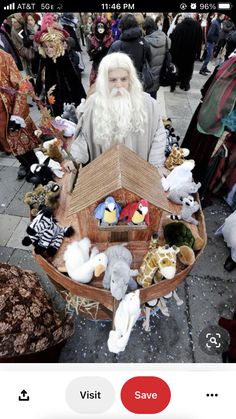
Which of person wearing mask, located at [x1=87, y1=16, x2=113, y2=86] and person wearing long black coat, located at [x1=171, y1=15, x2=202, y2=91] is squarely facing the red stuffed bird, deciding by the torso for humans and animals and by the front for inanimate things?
person wearing mask, located at [x1=87, y1=16, x2=113, y2=86]

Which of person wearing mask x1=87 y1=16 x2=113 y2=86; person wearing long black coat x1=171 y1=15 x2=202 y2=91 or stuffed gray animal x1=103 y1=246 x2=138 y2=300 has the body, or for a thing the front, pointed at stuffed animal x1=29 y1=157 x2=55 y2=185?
person wearing mask x1=87 y1=16 x2=113 y2=86

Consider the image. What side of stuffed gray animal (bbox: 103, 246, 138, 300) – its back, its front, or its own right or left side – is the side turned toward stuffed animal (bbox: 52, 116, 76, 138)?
back

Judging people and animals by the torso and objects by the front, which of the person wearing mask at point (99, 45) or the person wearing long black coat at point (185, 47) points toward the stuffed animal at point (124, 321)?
the person wearing mask at point (99, 45)

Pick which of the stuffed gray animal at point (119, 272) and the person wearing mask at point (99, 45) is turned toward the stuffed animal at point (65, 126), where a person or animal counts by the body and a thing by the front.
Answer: the person wearing mask

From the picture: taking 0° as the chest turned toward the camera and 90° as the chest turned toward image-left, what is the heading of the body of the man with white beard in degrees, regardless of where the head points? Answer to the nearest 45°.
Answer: approximately 0°

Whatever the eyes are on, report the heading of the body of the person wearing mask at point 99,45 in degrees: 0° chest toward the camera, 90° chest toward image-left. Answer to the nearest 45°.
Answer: approximately 0°

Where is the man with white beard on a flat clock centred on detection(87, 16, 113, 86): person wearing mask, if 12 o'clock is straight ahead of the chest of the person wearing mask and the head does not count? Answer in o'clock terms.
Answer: The man with white beard is roughly at 12 o'clock from the person wearing mask.

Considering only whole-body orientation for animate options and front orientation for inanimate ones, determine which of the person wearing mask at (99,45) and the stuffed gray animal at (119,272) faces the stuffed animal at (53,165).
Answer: the person wearing mask
